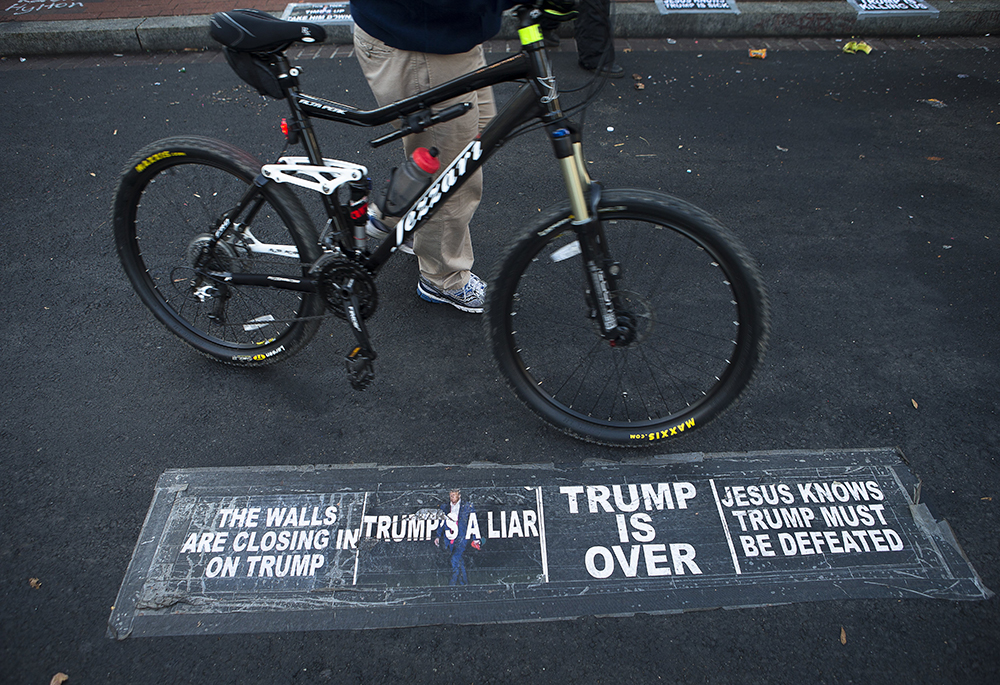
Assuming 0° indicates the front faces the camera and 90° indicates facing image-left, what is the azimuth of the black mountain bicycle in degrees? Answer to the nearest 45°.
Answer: approximately 270°
